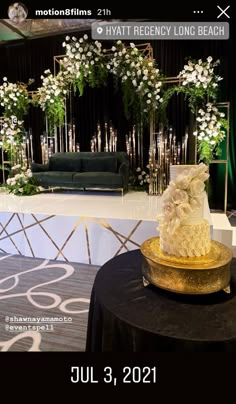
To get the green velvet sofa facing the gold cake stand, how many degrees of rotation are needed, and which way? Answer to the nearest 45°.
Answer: approximately 45° to its left

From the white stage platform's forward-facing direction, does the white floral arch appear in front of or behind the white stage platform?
behind

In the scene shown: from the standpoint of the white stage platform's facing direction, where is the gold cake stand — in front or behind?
in front

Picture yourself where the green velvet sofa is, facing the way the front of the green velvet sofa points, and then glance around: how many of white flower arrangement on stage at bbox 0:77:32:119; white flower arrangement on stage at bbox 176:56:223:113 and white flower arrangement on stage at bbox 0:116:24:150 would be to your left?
1

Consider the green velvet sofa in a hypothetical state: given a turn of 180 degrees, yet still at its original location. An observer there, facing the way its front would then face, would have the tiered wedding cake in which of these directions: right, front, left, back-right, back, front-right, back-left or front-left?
back-right

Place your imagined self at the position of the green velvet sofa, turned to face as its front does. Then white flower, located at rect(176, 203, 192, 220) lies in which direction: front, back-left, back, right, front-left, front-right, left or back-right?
front-left

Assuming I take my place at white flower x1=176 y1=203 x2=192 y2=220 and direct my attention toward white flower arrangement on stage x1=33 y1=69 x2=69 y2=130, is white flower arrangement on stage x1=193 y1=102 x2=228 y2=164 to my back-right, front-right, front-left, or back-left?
front-right

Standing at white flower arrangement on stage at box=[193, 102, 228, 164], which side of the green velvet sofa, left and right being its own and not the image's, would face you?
left

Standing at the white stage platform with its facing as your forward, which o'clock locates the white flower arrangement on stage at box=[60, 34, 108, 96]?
The white flower arrangement on stage is roughly at 6 o'clock from the white stage platform.

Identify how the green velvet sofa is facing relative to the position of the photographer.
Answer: facing the viewer and to the left of the viewer

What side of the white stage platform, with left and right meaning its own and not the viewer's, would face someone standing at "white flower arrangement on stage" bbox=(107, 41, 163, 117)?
back

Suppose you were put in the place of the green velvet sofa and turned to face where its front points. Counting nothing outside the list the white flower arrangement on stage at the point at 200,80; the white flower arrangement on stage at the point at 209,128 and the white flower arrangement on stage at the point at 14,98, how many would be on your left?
2

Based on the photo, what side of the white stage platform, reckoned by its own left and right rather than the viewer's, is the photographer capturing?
front
